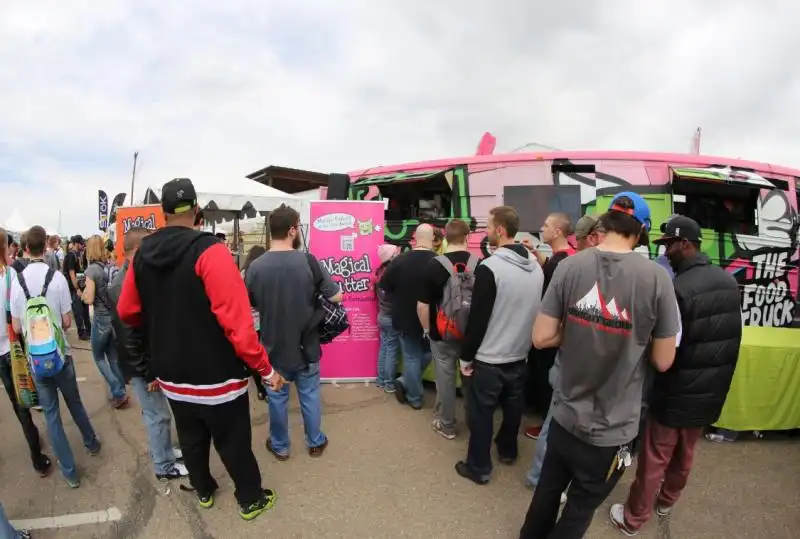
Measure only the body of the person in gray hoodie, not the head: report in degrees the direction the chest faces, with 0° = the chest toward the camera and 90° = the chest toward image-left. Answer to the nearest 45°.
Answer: approximately 135°

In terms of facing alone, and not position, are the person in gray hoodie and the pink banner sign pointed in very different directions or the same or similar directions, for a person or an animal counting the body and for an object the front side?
very different directions

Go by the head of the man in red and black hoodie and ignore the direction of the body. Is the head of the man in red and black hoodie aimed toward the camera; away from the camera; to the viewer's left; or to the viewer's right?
away from the camera

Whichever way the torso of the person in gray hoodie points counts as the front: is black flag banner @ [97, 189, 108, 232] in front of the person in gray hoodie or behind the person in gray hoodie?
in front

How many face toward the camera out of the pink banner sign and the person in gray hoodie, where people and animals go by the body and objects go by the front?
1

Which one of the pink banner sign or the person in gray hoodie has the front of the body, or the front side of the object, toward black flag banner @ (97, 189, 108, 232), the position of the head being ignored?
the person in gray hoodie

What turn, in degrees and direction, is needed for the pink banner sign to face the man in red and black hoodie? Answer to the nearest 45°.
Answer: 0° — it already faces them

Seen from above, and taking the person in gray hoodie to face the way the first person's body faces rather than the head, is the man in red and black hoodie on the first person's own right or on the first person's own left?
on the first person's own left

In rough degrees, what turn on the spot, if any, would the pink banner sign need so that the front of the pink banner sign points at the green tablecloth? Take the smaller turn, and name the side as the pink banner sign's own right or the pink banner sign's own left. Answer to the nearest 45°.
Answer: approximately 45° to the pink banner sign's own left

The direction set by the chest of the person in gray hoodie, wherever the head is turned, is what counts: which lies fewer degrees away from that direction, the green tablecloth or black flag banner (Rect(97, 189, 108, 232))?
the black flag banner
